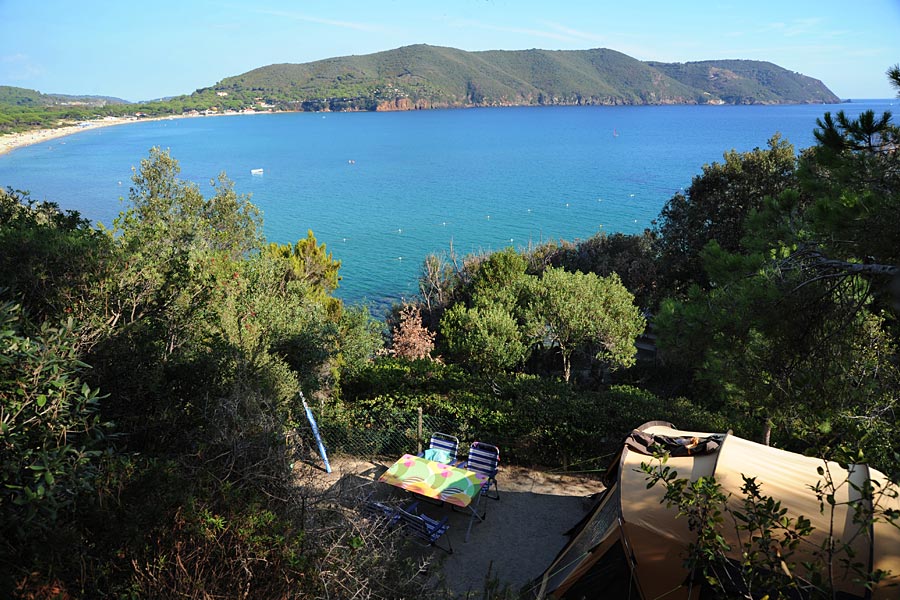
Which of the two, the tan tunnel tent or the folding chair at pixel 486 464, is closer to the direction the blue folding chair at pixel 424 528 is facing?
the folding chair

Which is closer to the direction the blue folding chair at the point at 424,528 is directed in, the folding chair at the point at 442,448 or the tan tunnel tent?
the folding chair

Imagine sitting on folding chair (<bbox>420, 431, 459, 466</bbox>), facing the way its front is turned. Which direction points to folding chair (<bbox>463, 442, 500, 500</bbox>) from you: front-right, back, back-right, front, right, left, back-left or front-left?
left

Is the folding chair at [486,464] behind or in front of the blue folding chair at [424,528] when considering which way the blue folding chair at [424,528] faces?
in front

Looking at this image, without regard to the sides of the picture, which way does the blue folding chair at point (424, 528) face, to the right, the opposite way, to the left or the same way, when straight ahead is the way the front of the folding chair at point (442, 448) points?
the opposite way

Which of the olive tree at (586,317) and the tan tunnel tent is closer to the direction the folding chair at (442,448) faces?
the tan tunnel tent

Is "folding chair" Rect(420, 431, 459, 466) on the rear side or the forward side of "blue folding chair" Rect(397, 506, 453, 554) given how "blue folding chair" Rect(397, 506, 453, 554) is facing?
on the forward side

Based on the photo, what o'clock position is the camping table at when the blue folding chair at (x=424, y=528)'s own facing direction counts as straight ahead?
The camping table is roughly at 11 o'clock from the blue folding chair.

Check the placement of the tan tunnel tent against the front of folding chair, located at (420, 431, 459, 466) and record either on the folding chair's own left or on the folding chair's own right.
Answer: on the folding chair's own left

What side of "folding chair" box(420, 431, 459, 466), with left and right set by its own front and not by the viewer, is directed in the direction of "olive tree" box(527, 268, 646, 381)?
back

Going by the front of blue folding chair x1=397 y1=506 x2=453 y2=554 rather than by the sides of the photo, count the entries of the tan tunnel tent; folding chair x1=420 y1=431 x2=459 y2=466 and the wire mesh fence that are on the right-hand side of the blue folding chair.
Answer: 1

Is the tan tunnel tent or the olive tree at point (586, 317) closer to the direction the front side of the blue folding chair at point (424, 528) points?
the olive tree

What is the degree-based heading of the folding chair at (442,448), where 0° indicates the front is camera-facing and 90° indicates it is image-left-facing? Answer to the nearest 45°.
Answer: approximately 45°

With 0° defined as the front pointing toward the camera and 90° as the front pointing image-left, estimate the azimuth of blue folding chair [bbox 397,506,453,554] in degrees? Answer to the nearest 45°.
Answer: approximately 225°

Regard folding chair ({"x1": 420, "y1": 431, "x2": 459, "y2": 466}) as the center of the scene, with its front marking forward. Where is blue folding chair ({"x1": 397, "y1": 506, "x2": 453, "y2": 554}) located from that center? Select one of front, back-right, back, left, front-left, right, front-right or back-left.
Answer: front-left
